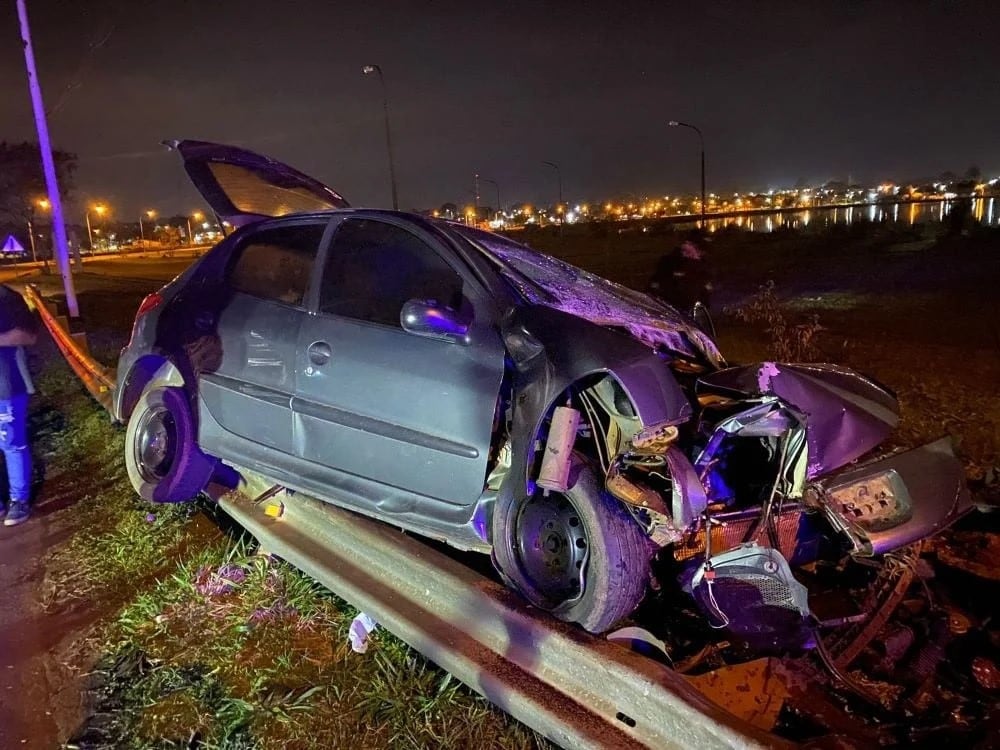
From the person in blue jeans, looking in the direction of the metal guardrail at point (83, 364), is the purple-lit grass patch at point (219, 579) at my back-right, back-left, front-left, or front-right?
back-right

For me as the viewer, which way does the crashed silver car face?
facing the viewer and to the right of the viewer

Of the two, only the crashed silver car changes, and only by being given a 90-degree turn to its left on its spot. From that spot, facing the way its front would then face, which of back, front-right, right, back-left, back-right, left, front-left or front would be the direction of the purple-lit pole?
left

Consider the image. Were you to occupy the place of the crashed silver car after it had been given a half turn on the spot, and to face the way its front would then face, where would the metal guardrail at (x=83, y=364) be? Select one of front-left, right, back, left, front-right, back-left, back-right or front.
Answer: front

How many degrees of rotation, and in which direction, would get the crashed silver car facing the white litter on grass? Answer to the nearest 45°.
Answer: approximately 135° to its right

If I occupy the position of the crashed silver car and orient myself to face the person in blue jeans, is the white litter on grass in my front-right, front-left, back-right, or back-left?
front-left

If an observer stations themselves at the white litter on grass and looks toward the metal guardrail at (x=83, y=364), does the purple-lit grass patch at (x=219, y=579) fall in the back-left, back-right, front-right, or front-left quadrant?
front-left

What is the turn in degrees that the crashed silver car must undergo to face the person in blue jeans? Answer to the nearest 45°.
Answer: approximately 180°
